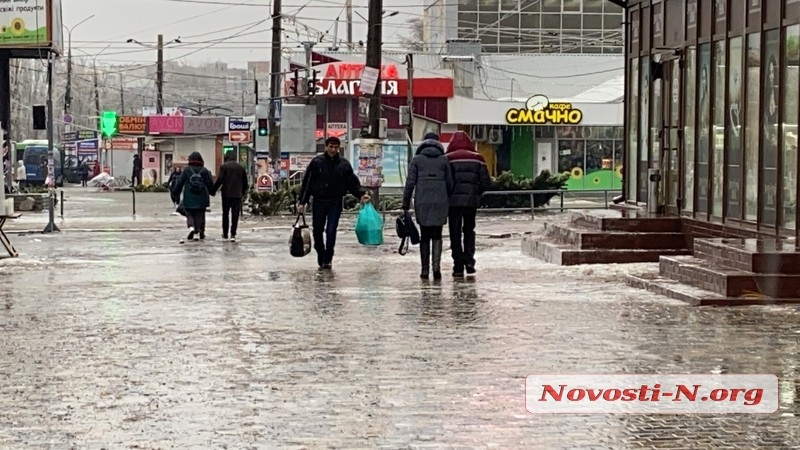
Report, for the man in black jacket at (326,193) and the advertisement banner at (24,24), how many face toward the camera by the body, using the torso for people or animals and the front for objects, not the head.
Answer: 2

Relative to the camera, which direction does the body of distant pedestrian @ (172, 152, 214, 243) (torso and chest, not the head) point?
away from the camera

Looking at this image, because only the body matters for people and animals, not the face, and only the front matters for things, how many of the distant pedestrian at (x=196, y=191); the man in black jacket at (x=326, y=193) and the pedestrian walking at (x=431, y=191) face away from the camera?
2

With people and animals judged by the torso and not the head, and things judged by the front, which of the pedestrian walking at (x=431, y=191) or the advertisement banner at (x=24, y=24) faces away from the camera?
the pedestrian walking

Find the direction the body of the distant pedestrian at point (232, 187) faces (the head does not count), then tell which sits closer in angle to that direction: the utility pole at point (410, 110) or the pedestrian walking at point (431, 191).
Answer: the utility pole

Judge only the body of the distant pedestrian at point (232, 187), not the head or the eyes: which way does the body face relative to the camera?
away from the camera

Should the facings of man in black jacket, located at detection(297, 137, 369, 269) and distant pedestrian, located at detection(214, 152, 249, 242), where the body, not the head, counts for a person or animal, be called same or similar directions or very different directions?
very different directions

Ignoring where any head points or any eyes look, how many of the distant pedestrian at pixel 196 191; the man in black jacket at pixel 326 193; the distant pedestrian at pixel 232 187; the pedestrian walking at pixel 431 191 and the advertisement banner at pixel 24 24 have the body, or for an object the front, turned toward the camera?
2

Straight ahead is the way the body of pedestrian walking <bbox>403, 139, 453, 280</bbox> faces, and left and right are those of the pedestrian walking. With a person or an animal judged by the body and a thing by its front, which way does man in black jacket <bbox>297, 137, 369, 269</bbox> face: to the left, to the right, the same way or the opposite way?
the opposite way

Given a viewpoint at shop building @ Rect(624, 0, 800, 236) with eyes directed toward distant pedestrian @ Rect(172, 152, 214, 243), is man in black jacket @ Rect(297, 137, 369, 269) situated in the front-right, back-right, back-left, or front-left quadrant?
front-left

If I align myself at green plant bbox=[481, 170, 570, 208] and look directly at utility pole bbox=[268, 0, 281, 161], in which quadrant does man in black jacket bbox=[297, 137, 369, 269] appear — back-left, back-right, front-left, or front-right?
back-left

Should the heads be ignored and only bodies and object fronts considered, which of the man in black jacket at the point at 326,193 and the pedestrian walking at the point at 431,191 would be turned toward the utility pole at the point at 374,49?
the pedestrian walking

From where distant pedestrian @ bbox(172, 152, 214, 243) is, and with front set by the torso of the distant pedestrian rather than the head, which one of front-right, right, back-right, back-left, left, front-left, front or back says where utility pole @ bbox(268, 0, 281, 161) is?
front

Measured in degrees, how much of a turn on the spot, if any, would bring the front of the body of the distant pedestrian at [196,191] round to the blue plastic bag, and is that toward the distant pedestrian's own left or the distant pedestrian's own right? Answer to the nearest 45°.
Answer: approximately 135° to the distant pedestrian's own right

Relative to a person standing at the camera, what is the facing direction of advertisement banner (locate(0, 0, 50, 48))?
facing the viewer

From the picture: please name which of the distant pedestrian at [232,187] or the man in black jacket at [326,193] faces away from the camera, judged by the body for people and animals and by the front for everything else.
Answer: the distant pedestrian

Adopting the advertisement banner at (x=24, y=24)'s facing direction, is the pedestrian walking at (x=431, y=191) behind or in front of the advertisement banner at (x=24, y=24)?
in front

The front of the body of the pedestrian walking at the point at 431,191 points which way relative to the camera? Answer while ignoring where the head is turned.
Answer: away from the camera

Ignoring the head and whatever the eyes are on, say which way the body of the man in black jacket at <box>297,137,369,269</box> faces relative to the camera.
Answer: toward the camera

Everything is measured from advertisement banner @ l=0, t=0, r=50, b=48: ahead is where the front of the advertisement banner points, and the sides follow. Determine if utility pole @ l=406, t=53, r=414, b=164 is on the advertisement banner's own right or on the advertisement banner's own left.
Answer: on the advertisement banner's own left

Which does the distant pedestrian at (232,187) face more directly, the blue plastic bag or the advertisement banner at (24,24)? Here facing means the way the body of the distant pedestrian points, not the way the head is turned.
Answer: the advertisement banner

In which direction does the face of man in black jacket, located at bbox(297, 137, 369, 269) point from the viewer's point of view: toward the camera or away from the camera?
toward the camera
